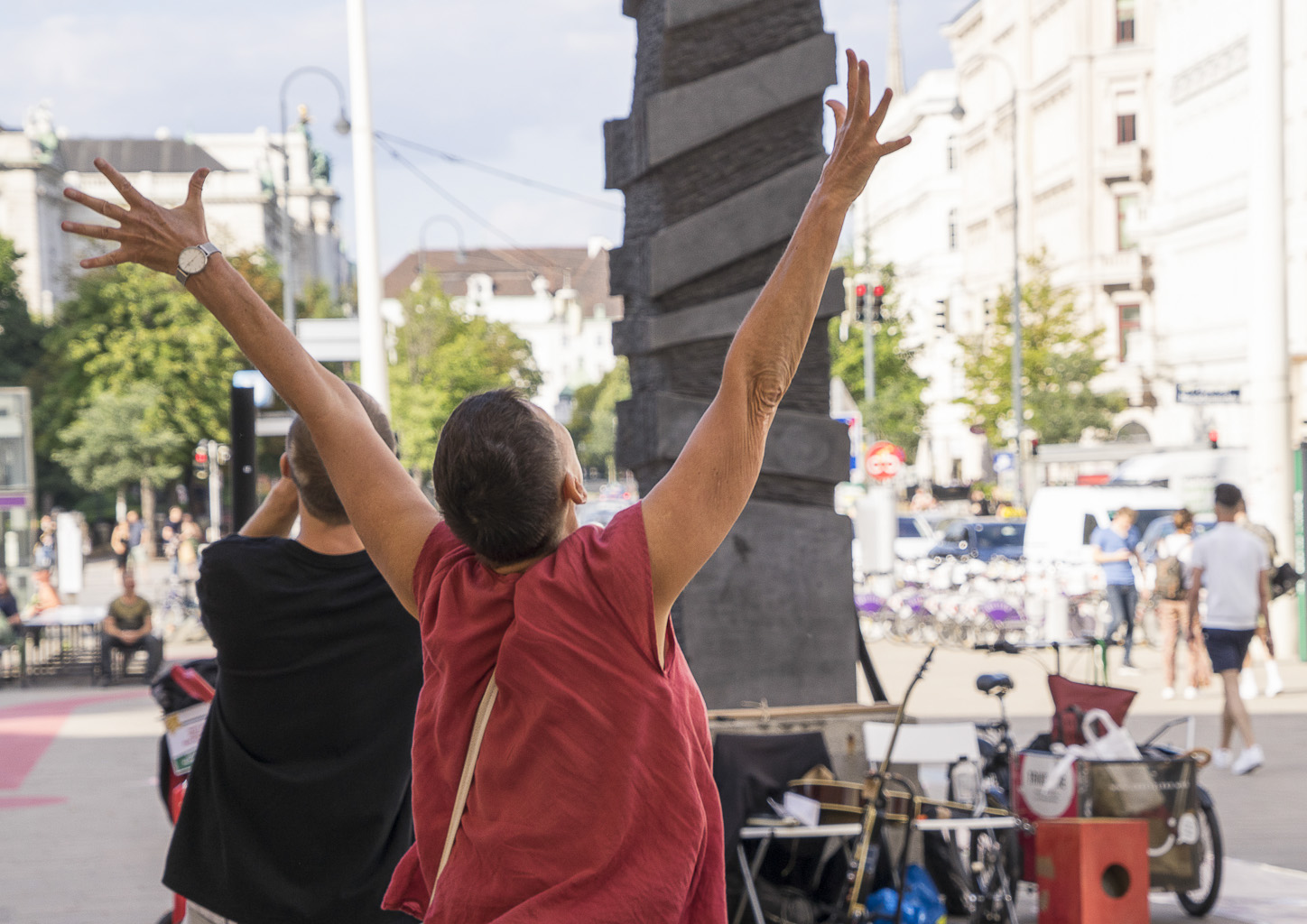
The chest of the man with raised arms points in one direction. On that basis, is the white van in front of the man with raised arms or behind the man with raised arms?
in front

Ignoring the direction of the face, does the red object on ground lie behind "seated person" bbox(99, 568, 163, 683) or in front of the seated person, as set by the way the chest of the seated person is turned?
in front

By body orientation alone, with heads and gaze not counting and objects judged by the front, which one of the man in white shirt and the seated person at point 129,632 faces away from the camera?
the man in white shirt

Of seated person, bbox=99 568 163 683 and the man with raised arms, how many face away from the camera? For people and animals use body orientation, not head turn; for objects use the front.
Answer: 1

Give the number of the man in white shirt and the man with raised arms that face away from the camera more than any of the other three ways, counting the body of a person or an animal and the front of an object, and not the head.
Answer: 2

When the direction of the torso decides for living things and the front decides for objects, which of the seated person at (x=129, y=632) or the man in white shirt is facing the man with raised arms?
the seated person

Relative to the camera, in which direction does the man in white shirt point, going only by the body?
away from the camera

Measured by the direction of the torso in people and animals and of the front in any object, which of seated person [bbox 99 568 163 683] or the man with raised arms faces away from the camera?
the man with raised arms

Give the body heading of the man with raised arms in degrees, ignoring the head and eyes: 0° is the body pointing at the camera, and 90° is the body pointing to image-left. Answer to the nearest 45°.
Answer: approximately 180°

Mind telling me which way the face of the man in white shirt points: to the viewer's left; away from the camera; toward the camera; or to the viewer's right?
away from the camera

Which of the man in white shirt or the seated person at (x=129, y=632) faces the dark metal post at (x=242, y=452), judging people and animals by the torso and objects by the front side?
the seated person

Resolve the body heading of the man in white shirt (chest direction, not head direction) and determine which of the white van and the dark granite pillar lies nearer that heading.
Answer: the white van

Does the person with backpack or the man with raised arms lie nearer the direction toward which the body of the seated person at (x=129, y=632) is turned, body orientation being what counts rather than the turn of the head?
the man with raised arms

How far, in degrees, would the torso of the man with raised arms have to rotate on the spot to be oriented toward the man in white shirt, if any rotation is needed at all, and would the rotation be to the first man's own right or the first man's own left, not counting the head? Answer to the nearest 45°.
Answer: approximately 45° to the first man's own right
